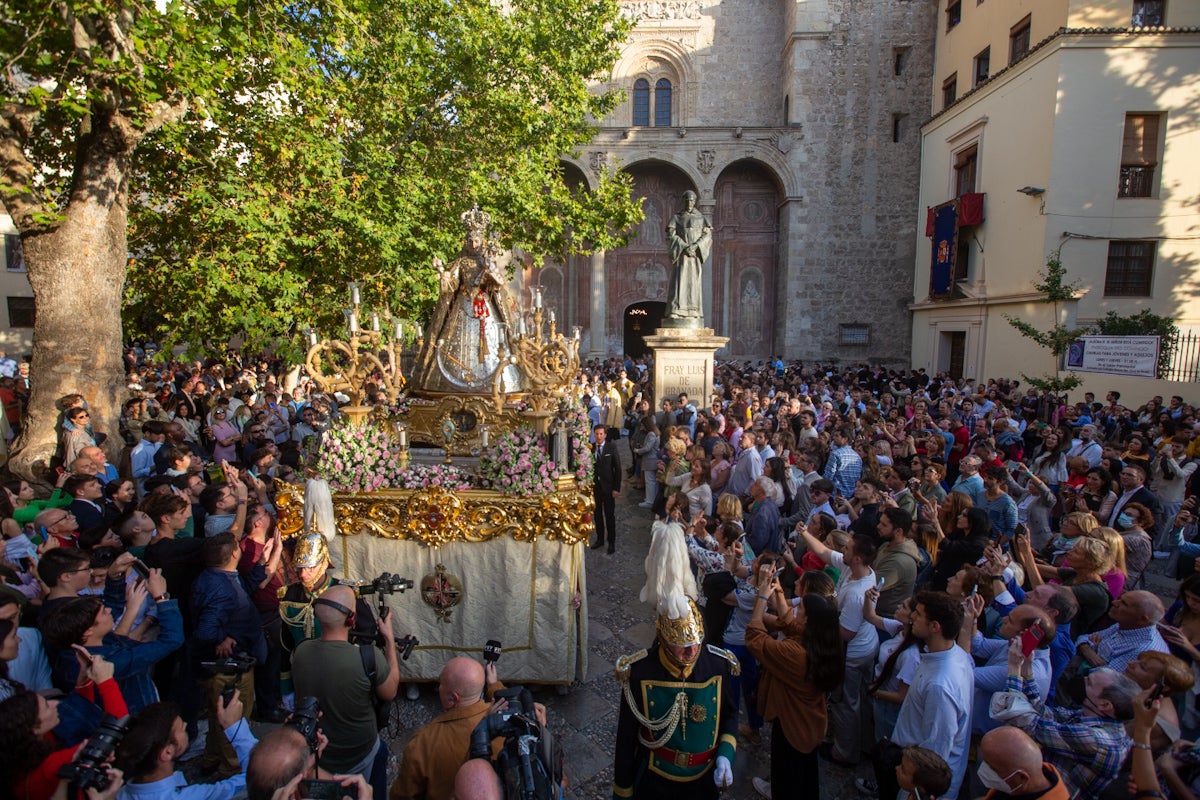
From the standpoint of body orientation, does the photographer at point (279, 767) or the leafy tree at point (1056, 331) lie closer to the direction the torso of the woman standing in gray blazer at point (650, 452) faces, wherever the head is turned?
the photographer

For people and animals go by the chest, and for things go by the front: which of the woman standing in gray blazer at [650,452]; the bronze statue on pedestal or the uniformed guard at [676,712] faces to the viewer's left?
the woman standing in gray blazer

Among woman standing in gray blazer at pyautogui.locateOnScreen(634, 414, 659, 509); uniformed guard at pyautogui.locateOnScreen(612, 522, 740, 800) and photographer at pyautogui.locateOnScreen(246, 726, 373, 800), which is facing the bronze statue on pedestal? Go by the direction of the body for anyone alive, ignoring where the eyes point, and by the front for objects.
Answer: the photographer

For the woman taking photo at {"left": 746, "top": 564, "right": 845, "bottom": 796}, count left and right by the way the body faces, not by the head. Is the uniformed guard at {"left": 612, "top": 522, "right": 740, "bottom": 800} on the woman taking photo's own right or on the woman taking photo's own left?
on the woman taking photo's own left

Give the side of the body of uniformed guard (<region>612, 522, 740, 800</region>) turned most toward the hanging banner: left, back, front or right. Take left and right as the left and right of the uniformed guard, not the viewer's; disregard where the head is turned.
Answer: back

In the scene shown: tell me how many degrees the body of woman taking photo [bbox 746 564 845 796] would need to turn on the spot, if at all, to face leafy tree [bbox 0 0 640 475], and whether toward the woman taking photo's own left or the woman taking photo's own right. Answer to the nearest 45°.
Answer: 0° — they already face it

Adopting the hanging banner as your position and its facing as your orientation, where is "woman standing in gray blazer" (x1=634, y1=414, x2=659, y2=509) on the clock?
The woman standing in gray blazer is roughly at 11 o'clock from the hanging banner.

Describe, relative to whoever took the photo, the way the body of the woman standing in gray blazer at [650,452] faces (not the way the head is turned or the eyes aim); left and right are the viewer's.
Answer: facing to the left of the viewer

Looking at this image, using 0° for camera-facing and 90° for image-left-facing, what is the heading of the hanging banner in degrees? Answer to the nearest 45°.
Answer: approximately 45°

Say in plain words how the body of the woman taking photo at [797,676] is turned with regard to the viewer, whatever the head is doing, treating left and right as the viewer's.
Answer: facing away from the viewer and to the left of the viewer

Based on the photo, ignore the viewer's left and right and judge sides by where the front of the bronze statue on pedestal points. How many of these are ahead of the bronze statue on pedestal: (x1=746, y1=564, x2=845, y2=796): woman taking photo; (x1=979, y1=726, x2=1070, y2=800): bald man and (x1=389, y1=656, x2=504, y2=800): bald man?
3

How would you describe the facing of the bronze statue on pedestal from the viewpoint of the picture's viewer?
facing the viewer

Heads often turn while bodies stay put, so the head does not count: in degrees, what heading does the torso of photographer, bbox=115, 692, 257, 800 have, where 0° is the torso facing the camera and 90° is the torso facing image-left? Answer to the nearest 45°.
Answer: approximately 225°

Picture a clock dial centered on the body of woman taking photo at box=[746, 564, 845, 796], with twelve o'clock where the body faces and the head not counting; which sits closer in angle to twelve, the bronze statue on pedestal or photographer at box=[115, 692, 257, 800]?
the bronze statue on pedestal

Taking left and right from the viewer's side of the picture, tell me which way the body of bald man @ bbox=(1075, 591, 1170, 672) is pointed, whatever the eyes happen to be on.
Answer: facing to the left of the viewer

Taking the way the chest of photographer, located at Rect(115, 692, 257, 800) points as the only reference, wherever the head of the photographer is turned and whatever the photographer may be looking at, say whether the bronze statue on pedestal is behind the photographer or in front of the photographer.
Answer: in front

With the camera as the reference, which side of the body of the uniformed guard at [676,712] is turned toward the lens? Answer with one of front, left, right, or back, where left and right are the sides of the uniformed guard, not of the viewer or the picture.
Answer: front
